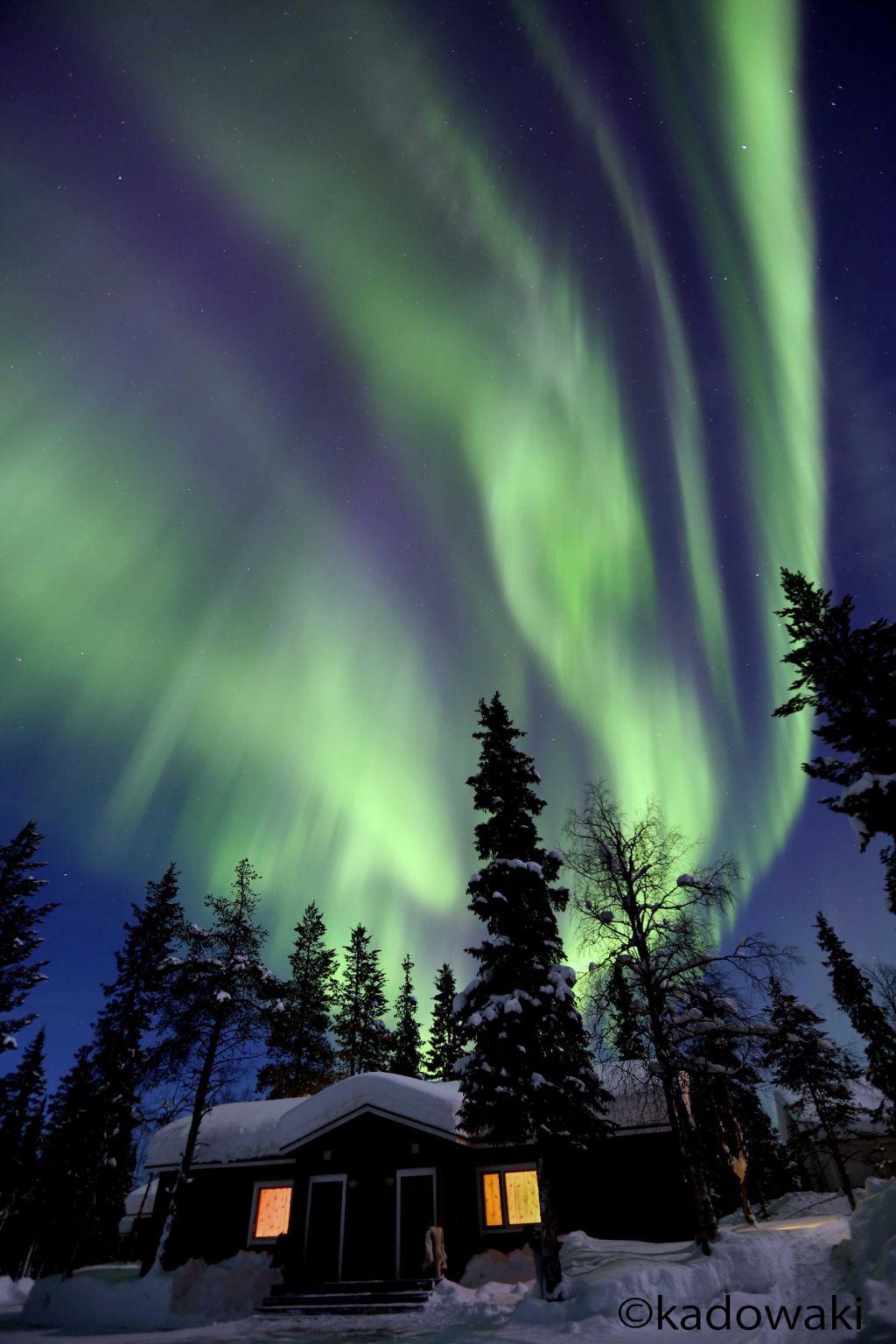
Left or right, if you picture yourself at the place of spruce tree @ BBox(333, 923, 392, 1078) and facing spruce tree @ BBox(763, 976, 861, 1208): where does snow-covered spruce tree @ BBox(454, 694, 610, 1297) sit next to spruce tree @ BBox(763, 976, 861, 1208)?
right

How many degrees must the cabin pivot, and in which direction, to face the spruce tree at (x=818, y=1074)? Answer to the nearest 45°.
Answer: approximately 135° to its left

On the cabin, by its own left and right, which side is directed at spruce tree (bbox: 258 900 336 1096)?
back

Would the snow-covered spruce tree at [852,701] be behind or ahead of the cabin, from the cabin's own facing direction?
ahead

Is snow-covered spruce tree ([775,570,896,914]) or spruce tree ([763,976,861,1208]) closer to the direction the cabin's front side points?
the snow-covered spruce tree

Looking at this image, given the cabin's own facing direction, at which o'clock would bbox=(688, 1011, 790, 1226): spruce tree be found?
The spruce tree is roughly at 9 o'clock from the cabin.

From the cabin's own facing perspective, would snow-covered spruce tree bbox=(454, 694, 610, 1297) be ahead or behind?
ahead

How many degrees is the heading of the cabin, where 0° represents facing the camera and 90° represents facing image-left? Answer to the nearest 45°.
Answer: approximately 0°

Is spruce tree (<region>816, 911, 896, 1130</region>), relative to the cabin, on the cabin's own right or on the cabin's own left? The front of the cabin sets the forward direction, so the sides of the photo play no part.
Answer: on the cabin's own left

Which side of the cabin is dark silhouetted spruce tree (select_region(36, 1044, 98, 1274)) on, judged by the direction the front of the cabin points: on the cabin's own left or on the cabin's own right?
on the cabin's own right

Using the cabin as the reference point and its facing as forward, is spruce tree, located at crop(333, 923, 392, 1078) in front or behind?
behind
